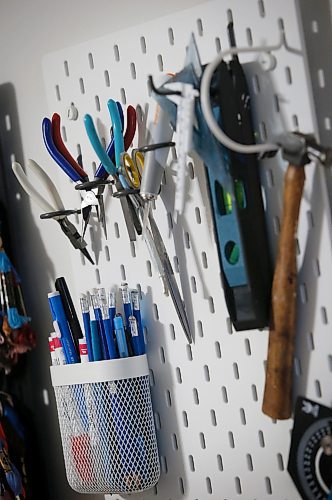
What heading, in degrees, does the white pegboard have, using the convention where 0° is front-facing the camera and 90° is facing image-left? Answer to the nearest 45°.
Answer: approximately 45°
